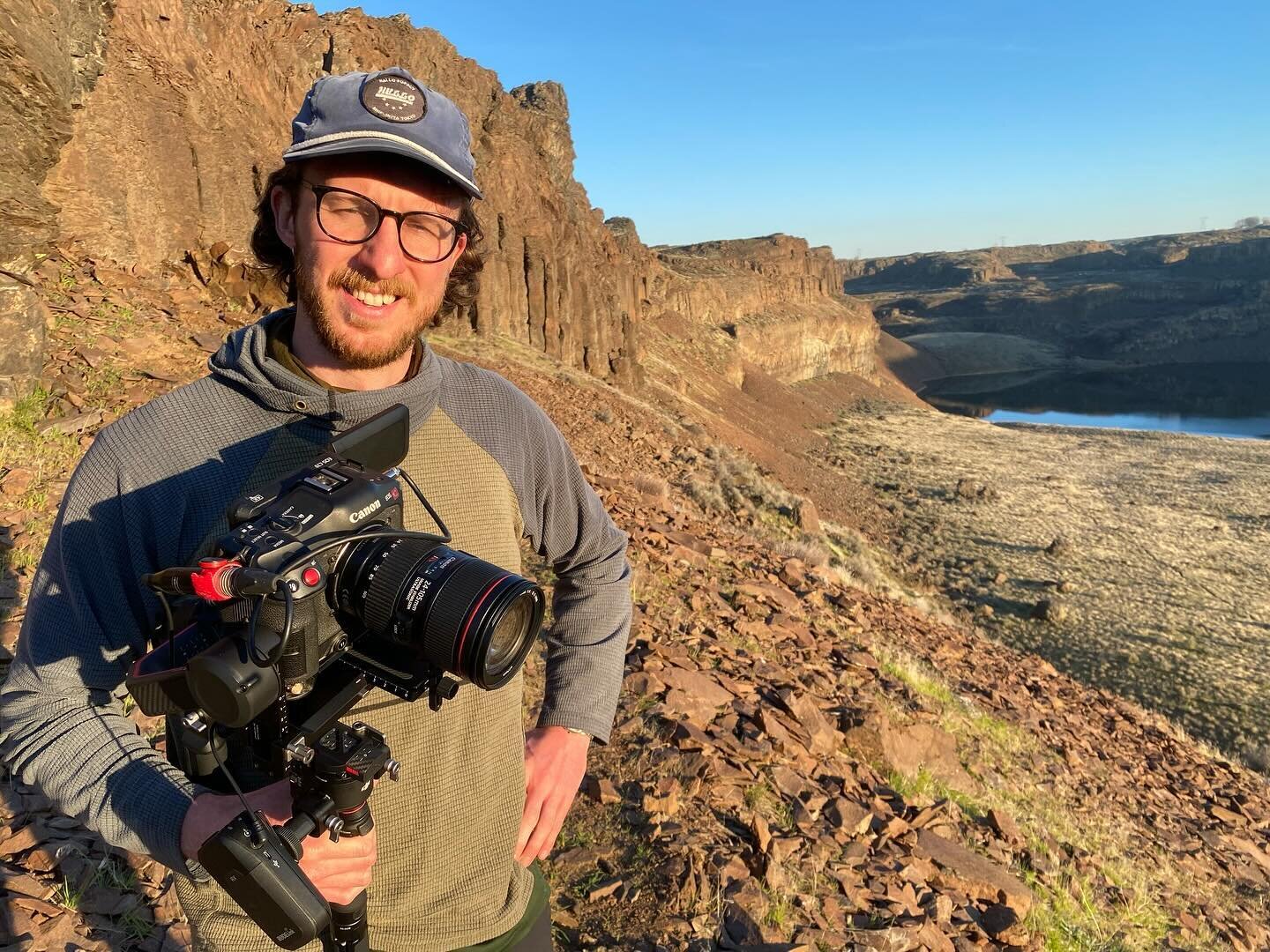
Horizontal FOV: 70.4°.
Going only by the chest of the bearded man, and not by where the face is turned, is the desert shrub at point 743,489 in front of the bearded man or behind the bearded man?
behind

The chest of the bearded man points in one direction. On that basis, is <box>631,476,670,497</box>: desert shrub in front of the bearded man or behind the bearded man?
behind

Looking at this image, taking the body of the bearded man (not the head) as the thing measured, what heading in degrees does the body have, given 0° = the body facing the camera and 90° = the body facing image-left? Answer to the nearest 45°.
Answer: approximately 0°

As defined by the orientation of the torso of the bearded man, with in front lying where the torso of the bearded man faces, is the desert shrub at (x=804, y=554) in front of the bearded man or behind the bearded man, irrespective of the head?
behind

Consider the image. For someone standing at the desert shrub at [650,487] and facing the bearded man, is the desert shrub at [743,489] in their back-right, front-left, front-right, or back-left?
back-left
